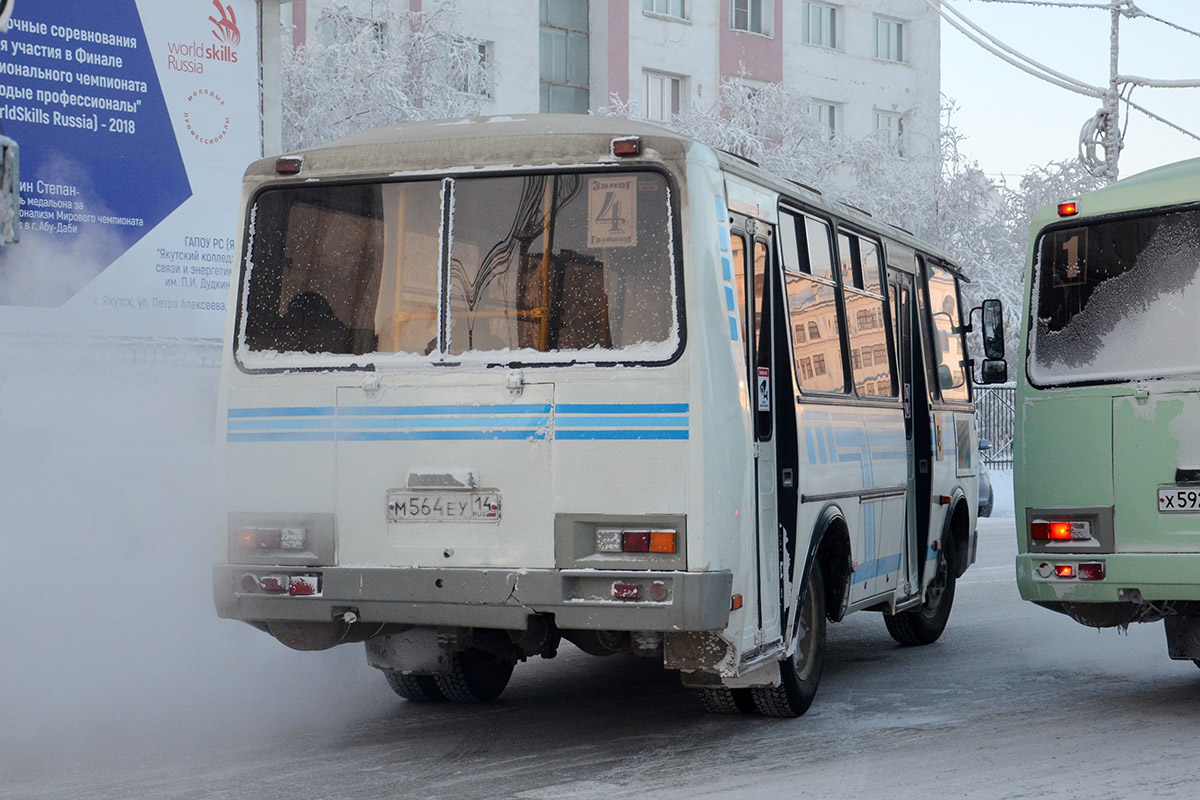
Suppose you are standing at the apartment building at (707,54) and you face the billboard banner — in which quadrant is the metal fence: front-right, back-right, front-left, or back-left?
front-left

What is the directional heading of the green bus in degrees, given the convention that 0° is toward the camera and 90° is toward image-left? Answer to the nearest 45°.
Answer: approximately 180°

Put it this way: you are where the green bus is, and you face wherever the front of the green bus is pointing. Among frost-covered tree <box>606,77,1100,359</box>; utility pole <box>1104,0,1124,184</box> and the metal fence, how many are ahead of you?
3

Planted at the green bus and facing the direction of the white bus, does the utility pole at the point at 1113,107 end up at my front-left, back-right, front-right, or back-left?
back-right

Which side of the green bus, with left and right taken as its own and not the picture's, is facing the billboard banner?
left

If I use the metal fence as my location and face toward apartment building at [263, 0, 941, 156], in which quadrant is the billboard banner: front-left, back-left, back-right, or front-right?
back-left

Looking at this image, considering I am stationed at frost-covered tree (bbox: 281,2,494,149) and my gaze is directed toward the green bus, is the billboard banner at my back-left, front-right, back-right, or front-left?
front-right

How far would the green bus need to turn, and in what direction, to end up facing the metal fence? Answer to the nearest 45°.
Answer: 0° — it already faces it

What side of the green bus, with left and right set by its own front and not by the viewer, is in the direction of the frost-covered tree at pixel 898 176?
front

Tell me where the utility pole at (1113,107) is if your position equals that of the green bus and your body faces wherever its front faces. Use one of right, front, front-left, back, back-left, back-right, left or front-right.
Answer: front

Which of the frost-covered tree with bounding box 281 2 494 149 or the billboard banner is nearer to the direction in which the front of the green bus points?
the frost-covered tree

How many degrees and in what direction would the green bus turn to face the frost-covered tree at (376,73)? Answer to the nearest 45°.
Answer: approximately 45° to its left

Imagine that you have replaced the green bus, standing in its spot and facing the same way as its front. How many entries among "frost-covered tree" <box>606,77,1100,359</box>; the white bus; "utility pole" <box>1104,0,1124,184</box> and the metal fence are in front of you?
3
